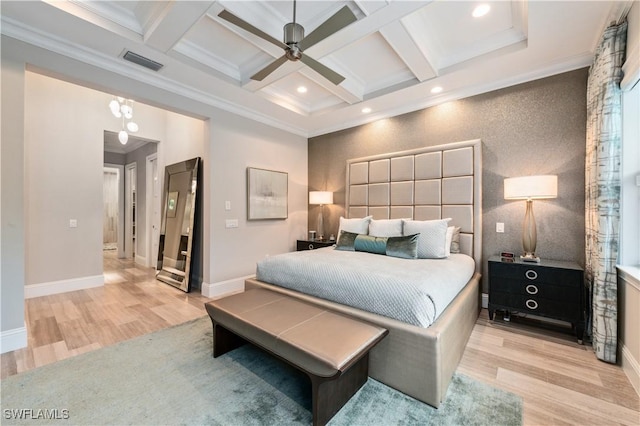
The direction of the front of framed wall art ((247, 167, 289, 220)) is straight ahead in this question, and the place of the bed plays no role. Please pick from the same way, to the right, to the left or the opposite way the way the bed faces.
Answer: to the right

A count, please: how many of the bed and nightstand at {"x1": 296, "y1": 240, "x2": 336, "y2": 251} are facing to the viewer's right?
0

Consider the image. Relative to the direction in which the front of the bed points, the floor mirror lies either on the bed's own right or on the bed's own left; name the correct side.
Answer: on the bed's own right

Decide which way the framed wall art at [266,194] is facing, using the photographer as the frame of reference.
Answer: facing the viewer and to the right of the viewer

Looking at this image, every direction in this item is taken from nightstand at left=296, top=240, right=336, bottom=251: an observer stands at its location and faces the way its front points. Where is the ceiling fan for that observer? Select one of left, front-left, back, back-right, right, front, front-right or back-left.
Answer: front-left

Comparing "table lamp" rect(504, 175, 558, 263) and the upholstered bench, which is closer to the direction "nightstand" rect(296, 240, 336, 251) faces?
the upholstered bench

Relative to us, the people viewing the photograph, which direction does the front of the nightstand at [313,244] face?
facing the viewer and to the left of the viewer

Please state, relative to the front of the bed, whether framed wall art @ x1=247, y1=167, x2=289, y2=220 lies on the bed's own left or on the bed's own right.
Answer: on the bed's own right

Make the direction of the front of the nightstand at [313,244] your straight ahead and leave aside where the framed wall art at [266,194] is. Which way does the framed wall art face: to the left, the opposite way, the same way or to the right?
to the left

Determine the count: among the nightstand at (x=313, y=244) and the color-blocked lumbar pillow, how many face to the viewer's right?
0
